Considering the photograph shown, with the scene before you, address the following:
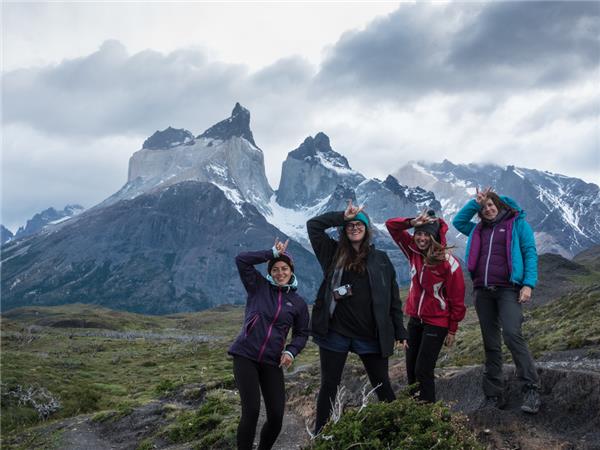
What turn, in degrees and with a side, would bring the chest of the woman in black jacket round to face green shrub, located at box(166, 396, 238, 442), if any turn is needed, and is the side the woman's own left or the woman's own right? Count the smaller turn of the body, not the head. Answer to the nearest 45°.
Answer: approximately 135° to the woman's own right

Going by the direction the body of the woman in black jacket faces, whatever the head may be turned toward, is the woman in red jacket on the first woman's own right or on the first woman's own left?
on the first woman's own left

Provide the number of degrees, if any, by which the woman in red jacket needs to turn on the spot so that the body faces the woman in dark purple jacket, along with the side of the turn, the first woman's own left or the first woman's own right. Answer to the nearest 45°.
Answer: approximately 45° to the first woman's own right

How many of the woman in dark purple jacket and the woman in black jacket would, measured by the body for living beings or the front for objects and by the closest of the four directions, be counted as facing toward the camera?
2

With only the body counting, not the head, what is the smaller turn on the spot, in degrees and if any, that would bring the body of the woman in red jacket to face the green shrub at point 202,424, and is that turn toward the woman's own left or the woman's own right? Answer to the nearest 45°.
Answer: approximately 90° to the woman's own right

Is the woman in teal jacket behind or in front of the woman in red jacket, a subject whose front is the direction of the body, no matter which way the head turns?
behind

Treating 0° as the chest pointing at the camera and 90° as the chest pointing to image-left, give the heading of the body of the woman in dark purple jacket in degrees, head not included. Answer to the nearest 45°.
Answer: approximately 0°

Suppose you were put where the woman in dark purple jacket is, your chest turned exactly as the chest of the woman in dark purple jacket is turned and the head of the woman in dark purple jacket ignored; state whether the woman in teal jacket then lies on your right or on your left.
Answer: on your left

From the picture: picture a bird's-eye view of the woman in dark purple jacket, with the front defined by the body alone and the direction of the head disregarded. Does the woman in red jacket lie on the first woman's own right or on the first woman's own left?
on the first woman's own left
